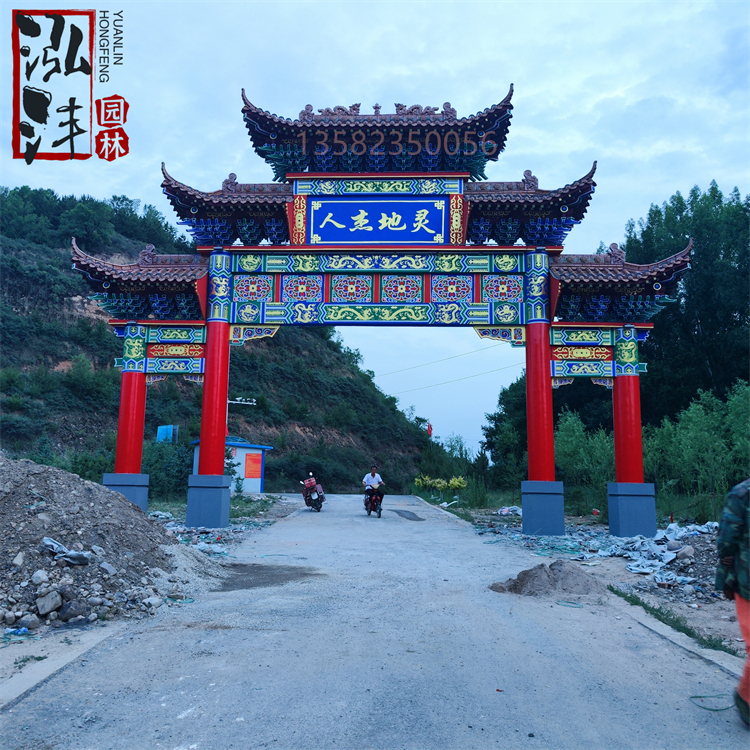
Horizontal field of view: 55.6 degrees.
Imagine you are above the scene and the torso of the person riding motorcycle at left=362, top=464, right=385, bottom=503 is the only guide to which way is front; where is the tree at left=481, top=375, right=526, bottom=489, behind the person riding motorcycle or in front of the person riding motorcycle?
behind

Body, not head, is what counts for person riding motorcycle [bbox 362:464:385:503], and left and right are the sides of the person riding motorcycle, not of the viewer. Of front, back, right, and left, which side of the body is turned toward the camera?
front

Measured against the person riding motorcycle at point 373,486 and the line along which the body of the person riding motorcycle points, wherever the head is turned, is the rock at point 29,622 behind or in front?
in front

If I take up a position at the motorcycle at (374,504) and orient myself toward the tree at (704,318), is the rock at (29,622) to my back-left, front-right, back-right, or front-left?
back-right

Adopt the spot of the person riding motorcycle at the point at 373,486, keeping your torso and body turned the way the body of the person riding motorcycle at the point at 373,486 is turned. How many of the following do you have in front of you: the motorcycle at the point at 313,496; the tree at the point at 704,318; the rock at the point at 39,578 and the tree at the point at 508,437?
1

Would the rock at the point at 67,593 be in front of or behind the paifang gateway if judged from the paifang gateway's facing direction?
in front

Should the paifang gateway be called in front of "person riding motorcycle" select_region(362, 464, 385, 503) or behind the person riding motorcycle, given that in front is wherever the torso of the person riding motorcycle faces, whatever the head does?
in front

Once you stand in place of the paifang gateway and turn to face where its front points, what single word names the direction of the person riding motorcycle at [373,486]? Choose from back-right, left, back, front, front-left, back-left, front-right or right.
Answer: back

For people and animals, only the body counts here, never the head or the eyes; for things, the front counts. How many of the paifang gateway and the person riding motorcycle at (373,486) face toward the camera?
2

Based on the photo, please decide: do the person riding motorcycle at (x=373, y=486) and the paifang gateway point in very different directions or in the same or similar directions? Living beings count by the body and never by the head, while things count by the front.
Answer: same or similar directions

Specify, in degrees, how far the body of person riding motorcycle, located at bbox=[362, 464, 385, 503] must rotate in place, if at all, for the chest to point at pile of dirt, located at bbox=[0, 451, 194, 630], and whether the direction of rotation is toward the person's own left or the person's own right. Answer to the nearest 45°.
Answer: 0° — they already face it

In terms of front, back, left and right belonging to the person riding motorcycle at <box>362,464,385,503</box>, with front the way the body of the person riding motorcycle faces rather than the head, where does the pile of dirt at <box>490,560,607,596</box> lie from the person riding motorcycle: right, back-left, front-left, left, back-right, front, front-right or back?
front

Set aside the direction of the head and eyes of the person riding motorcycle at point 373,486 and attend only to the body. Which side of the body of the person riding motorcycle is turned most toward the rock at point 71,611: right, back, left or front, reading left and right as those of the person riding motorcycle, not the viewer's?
front

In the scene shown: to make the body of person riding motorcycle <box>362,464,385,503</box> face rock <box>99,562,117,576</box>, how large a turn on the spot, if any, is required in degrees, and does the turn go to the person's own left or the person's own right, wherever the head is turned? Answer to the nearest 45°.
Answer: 0° — they already face it

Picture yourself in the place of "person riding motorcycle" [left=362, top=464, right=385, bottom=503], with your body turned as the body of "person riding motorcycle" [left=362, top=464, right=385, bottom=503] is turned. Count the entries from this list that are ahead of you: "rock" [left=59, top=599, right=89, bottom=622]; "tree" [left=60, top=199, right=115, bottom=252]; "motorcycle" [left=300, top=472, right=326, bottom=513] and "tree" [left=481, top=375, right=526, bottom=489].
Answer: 1
